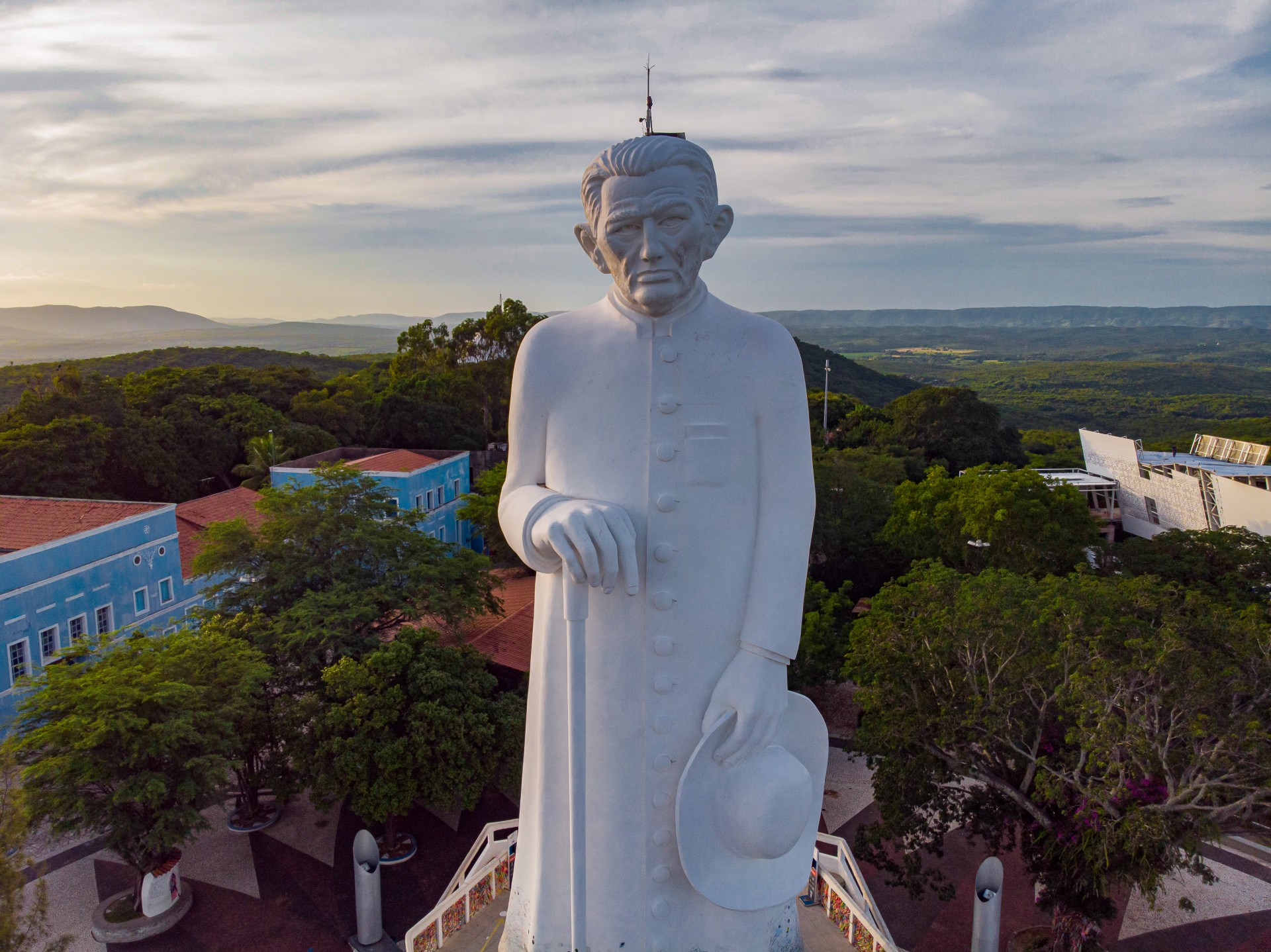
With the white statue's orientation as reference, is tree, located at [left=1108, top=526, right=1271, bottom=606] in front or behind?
behind

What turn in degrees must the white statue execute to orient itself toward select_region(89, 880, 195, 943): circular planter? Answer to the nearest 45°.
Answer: approximately 135° to its right

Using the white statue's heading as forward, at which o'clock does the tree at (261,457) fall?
The tree is roughly at 5 o'clock from the white statue.

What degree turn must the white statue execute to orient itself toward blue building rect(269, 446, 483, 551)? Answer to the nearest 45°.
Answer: approximately 180°

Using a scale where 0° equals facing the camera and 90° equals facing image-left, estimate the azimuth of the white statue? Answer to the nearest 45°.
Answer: approximately 0°

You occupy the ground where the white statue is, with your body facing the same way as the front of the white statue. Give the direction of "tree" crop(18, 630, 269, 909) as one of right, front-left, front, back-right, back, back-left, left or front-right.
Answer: back-right

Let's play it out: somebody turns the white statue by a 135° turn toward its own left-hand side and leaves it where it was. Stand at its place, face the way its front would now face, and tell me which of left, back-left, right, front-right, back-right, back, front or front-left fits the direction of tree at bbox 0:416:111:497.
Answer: left

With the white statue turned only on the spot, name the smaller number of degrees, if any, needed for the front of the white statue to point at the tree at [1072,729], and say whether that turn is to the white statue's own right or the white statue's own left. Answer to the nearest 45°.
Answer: approximately 135° to the white statue's own left

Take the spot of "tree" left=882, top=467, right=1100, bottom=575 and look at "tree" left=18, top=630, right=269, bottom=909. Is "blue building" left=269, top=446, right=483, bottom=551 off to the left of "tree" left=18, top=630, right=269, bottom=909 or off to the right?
right

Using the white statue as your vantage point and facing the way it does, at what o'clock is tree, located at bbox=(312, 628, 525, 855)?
The tree is roughly at 5 o'clock from the white statue.

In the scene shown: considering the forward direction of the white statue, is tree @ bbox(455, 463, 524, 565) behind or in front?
behind
